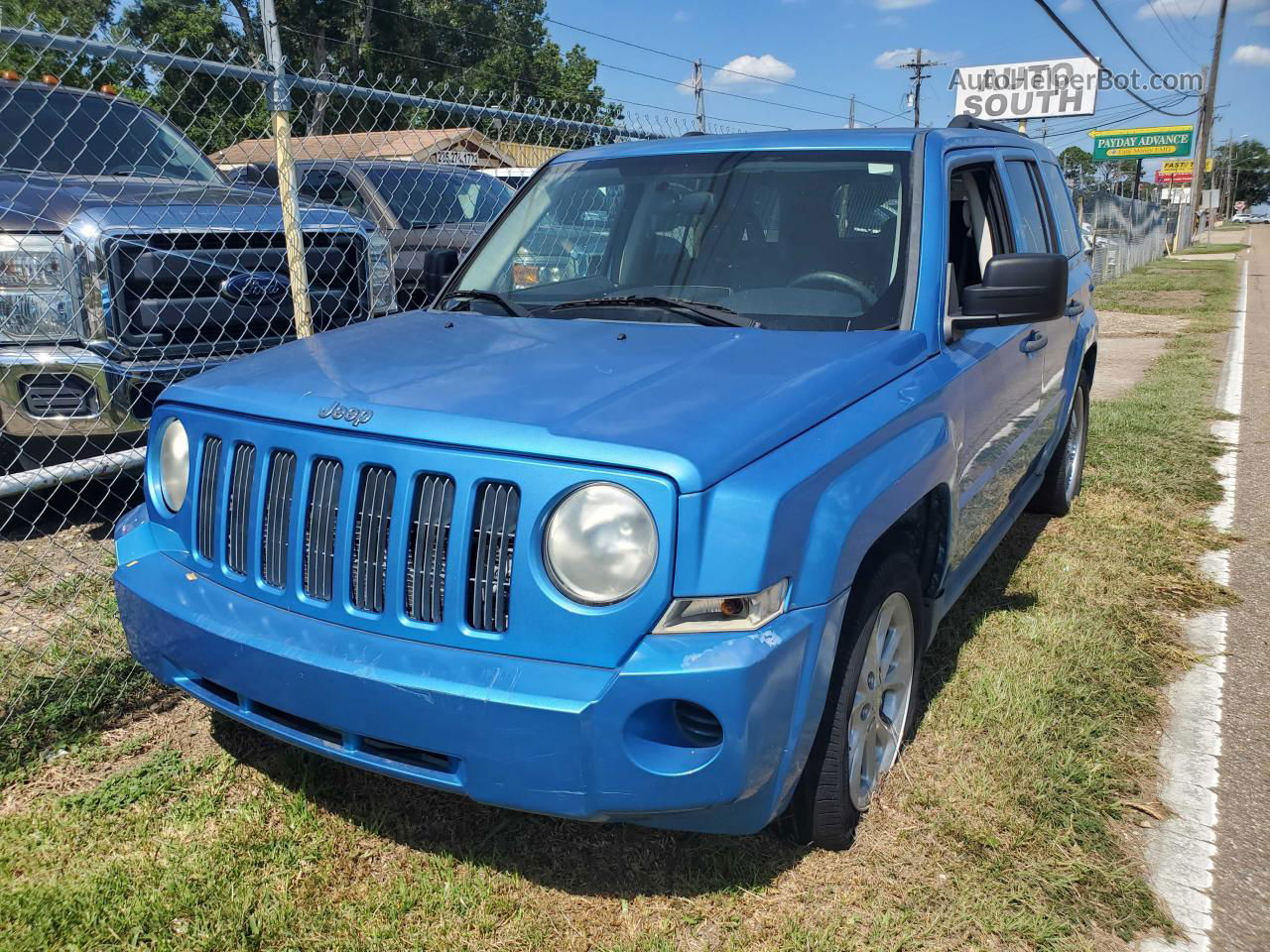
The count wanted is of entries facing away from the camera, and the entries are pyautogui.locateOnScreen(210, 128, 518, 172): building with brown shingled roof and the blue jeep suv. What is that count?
0

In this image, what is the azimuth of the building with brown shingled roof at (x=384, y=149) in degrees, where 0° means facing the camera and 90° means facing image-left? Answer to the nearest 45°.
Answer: approximately 315°

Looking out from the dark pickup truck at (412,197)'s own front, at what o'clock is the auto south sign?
The auto south sign is roughly at 9 o'clock from the dark pickup truck.

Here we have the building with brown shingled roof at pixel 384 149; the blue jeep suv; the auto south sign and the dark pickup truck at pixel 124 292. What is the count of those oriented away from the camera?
0

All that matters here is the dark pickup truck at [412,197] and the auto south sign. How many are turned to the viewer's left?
0

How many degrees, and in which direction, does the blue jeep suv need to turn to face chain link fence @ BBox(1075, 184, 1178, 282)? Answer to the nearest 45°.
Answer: approximately 180°

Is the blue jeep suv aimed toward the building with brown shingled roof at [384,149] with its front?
no

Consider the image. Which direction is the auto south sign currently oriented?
toward the camera

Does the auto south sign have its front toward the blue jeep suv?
yes

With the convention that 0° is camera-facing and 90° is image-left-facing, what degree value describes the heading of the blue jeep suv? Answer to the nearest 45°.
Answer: approximately 45°

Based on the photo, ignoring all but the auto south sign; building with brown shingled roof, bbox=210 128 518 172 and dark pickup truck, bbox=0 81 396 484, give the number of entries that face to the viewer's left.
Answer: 0

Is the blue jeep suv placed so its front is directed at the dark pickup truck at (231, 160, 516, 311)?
no
